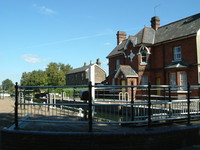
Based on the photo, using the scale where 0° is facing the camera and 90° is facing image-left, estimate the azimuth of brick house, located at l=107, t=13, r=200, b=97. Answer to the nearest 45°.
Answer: approximately 45°

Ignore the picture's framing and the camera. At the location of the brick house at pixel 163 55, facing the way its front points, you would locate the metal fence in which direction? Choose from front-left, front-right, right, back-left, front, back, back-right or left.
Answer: front-left
